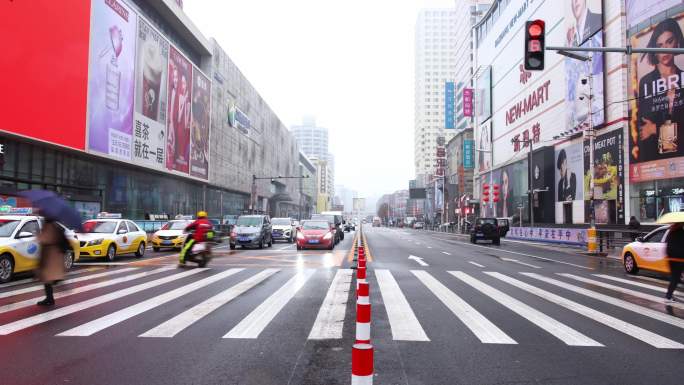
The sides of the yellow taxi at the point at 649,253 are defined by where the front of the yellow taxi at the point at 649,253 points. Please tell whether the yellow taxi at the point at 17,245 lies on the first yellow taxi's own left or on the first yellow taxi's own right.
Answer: on the first yellow taxi's own left

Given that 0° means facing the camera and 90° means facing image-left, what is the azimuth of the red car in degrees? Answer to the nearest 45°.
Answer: approximately 0°

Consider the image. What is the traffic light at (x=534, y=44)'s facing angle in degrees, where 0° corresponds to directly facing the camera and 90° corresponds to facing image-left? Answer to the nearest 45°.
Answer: approximately 0°

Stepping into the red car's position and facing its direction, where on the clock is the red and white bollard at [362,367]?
The red and white bollard is roughly at 12 o'clock from the red car.

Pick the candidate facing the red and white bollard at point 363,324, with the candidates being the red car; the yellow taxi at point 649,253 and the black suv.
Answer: the red car

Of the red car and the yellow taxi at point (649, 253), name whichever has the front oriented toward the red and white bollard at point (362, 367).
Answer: the red car

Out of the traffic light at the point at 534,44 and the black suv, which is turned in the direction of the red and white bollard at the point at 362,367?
the traffic light

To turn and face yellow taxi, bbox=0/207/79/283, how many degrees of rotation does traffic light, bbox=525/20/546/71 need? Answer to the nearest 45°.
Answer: approximately 90° to its right

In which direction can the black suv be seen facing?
away from the camera
